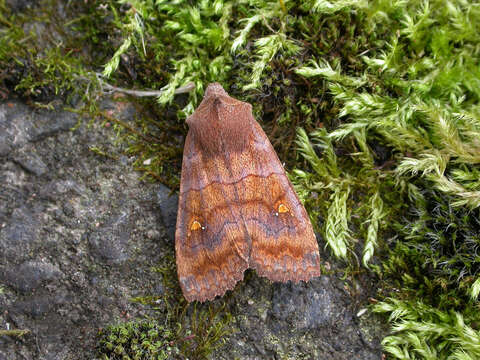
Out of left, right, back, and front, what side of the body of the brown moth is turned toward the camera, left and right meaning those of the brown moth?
back

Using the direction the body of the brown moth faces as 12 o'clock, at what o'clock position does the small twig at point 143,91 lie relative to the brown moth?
The small twig is roughly at 11 o'clock from the brown moth.
